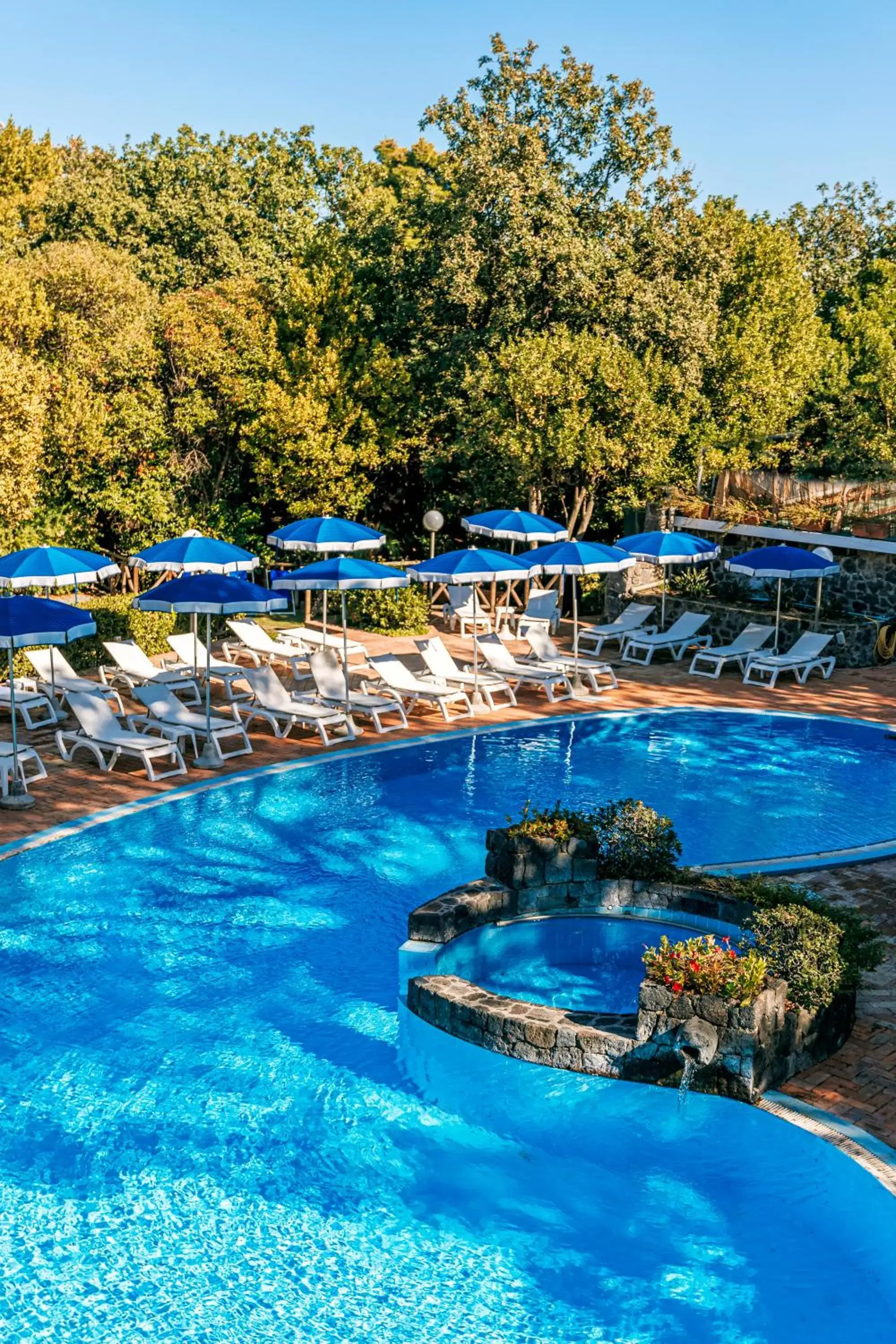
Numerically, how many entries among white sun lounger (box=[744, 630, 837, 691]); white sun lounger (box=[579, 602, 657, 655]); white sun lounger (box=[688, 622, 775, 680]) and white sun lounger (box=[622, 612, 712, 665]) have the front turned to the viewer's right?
0

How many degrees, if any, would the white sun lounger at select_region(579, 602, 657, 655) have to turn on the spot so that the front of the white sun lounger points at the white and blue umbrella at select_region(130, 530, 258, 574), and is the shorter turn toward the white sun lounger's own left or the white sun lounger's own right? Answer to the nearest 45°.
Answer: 0° — it already faces it

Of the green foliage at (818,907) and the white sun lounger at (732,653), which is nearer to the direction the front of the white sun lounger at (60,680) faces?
the green foliage

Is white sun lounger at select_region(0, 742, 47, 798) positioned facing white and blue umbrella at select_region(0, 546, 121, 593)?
no

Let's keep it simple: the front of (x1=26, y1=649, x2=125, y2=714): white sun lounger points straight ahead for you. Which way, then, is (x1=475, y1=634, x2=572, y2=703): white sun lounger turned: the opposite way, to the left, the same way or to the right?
the same way

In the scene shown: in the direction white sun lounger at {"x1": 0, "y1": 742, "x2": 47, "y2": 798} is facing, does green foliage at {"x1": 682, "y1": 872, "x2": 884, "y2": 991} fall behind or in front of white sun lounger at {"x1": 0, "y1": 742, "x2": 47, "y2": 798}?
in front

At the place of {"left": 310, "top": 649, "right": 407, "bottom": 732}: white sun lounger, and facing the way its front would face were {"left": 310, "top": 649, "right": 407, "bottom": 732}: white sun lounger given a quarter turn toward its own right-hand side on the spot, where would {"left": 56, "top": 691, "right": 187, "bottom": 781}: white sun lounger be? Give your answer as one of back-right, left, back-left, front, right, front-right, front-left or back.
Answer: front

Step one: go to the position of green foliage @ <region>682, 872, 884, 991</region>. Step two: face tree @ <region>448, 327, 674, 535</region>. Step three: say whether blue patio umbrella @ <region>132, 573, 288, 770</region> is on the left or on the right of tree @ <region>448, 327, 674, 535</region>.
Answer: left

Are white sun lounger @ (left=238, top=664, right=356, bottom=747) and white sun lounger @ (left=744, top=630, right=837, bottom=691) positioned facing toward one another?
no

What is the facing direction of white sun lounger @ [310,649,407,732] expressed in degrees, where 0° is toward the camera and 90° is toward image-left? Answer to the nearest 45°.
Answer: approximately 315°

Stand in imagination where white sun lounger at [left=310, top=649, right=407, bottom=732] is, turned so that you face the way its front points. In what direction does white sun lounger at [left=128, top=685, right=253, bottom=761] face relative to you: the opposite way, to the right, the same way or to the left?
the same way

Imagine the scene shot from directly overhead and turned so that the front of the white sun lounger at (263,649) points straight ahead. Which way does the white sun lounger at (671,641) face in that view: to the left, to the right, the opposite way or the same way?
to the right

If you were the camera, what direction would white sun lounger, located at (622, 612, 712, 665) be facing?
facing the viewer and to the left of the viewer

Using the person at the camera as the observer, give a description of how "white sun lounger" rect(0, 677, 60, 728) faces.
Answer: facing the viewer and to the right of the viewer

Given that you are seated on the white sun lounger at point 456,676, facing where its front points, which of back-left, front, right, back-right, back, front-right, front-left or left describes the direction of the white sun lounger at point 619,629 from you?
left

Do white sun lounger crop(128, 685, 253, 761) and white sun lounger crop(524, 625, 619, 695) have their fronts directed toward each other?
no

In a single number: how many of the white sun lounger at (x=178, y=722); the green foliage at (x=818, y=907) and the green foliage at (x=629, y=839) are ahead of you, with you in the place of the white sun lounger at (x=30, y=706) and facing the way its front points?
3

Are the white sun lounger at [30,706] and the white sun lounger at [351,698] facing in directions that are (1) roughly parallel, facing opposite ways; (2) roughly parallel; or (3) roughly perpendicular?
roughly parallel

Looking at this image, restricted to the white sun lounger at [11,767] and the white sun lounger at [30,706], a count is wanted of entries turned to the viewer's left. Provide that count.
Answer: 0

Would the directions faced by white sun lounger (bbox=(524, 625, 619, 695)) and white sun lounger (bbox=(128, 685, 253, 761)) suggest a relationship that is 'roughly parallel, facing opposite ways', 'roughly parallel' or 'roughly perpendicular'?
roughly parallel

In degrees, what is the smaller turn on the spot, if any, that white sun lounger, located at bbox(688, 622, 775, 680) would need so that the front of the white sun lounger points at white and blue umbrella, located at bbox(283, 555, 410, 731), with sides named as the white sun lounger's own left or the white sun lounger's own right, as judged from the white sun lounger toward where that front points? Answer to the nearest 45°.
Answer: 0° — it already faces it

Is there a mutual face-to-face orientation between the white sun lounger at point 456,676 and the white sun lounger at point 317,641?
no

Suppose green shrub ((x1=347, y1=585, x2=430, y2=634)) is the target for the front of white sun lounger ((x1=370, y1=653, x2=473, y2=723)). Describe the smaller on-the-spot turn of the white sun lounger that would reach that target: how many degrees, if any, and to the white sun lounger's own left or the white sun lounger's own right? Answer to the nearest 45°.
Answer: approximately 135° to the white sun lounger's own left
